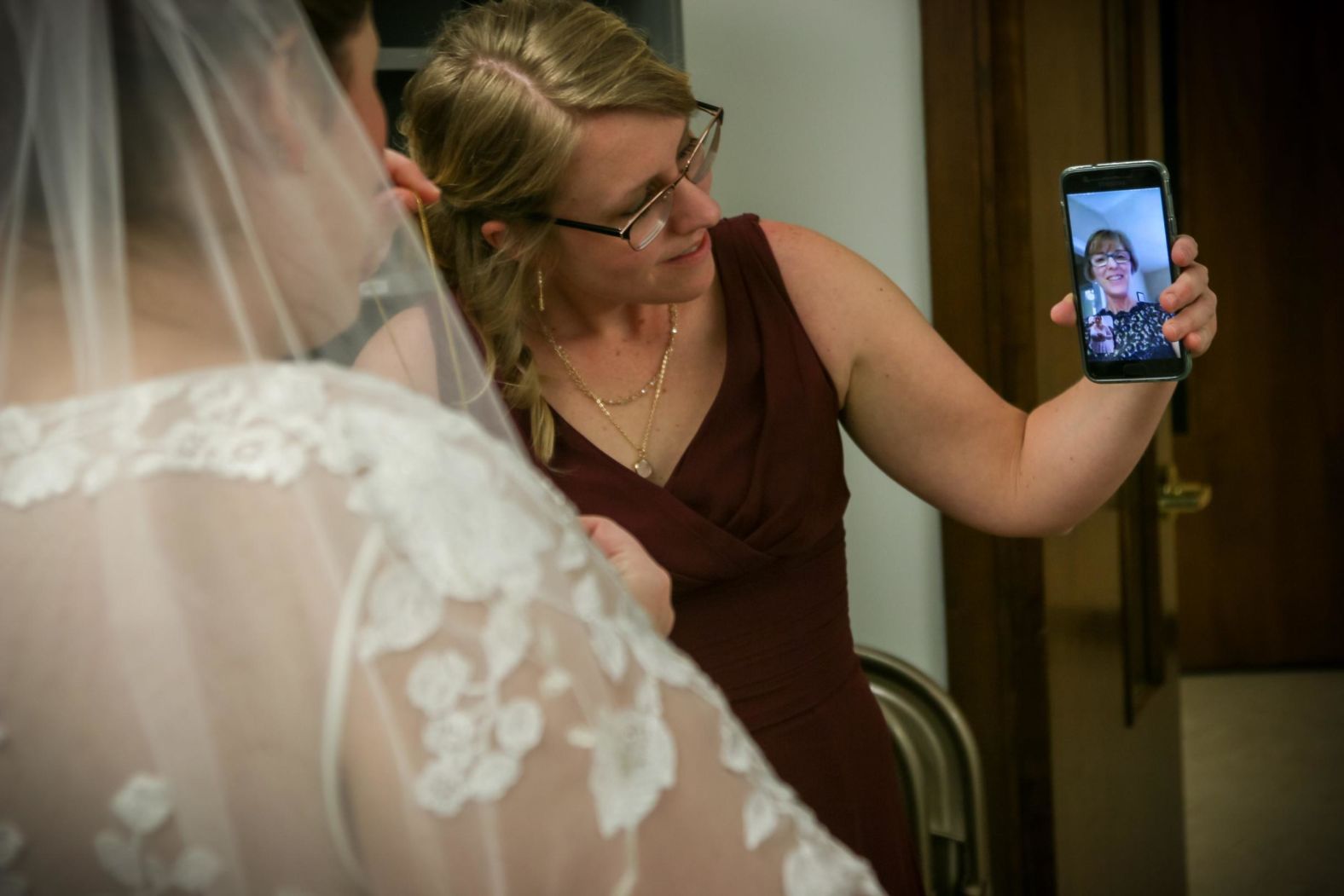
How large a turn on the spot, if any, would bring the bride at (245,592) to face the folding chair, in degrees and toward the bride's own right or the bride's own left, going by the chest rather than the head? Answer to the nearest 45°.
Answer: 0° — they already face it

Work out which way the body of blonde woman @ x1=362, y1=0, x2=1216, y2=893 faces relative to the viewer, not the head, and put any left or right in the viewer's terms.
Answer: facing the viewer

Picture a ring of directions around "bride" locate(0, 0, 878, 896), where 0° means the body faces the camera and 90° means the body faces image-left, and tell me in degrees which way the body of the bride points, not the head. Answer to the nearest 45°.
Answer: approximately 225°

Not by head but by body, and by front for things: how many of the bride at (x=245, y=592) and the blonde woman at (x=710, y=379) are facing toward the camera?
1

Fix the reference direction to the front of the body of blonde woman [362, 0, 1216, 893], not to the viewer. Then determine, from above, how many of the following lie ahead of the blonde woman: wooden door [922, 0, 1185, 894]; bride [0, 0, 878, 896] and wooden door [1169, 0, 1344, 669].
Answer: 1

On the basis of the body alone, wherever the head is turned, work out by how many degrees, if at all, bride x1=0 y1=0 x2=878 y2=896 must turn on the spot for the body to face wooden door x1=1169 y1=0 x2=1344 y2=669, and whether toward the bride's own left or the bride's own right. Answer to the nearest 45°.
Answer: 0° — they already face it

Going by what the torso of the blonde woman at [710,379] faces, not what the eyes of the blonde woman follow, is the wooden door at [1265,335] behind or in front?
behind

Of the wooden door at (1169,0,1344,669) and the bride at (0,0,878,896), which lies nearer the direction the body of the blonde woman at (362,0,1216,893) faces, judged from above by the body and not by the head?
the bride

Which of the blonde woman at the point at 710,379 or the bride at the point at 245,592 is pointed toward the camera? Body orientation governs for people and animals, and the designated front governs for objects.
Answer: the blonde woman
